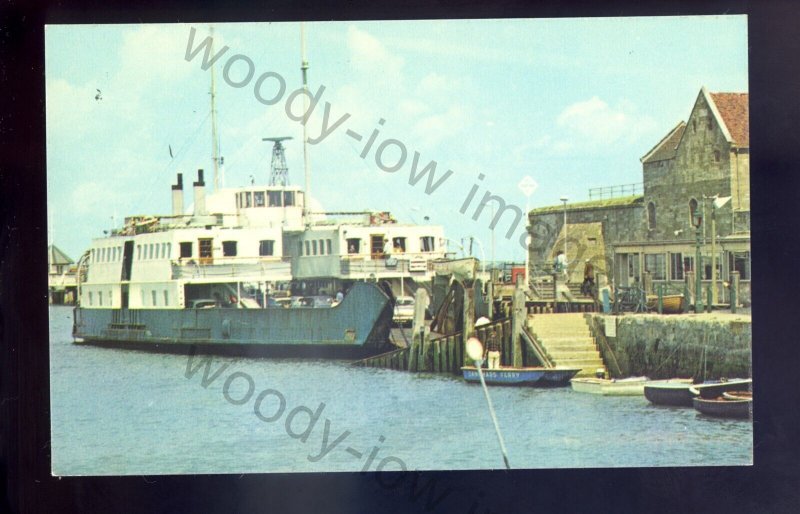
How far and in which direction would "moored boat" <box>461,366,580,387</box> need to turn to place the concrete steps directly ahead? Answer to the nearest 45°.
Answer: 0° — it already faces it

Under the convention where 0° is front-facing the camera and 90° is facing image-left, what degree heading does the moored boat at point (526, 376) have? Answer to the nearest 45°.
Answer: approximately 270°
